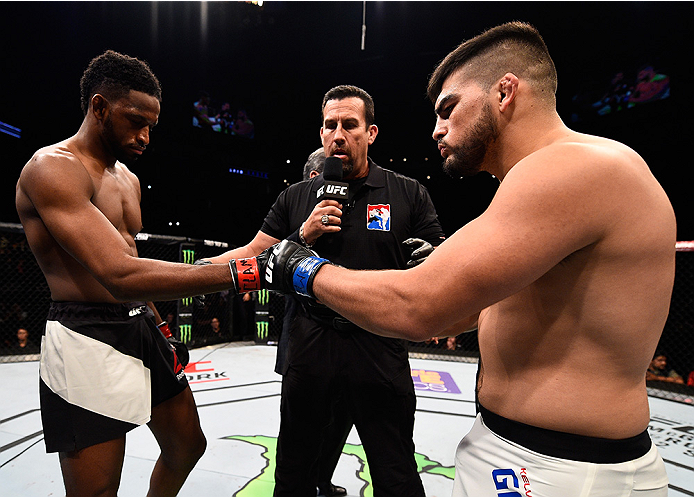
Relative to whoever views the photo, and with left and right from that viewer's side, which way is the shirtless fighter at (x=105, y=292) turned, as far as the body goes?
facing the viewer and to the right of the viewer

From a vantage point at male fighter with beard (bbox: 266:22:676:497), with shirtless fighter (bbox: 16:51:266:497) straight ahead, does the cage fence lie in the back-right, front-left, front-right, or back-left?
front-right

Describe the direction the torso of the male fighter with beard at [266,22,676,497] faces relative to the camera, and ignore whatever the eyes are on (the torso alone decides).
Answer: to the viewer's left

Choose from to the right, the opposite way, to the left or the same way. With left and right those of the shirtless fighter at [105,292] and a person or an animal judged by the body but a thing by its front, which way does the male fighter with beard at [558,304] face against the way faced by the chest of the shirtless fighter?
the opposite way

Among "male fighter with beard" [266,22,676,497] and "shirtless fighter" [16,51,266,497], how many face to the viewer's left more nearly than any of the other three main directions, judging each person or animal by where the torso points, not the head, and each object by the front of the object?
1

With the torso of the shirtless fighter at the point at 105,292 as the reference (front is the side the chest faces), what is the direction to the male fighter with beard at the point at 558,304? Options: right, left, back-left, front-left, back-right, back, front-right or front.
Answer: front

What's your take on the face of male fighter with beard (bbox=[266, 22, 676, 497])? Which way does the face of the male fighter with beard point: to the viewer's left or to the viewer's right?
to the viewer's left

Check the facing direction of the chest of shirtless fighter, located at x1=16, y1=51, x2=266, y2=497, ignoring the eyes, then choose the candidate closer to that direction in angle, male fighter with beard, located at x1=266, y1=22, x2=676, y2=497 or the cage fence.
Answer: the male fighter with beard

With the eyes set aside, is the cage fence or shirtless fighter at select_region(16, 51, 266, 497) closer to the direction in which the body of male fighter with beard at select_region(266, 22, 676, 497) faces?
the shirtless fighter
